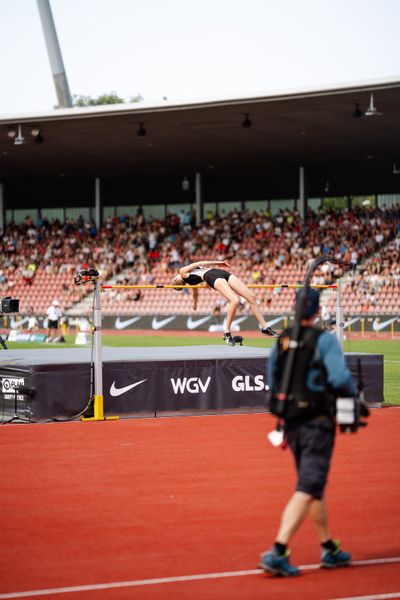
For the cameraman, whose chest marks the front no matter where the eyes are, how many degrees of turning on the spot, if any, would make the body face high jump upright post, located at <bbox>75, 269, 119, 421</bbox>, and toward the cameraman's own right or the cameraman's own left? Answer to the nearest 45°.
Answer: approximately 45° to the cameraman's own left

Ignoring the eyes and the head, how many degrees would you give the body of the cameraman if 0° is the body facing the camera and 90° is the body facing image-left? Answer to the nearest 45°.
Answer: approximately 225°

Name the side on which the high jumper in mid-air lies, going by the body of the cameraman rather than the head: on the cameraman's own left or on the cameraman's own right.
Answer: on the cameraman's own left

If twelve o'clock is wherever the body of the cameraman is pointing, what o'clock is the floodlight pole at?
The floodlight pole is roughly at 10 o'clock from the cameraman.

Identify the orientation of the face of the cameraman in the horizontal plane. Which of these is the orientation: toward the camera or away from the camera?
away from the camera
